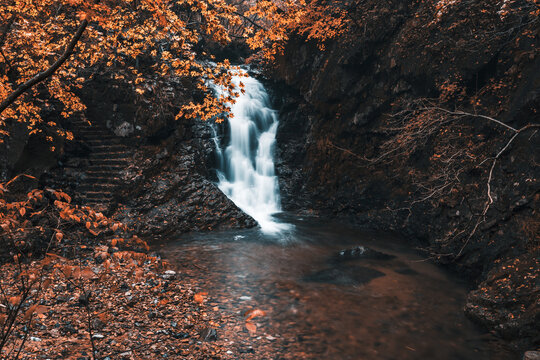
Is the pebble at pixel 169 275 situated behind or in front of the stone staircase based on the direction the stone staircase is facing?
in front

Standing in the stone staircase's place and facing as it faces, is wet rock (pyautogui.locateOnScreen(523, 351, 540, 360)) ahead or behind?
ahead

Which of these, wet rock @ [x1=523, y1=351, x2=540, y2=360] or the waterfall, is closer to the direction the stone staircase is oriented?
the wet rock

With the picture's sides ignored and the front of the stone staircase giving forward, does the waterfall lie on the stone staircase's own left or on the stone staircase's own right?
on the stone staircase's own left

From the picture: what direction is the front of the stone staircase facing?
toward the camera

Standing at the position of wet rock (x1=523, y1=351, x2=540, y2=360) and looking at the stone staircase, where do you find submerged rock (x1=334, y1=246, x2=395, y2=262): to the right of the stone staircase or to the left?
right

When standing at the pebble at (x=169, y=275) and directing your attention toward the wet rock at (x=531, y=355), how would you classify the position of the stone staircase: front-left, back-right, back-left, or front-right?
back-left

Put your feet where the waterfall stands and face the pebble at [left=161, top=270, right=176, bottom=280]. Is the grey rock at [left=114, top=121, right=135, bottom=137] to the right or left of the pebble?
right

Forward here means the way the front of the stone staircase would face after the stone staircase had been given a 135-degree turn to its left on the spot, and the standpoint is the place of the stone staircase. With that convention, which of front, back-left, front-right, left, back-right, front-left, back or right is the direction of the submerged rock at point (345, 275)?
right
